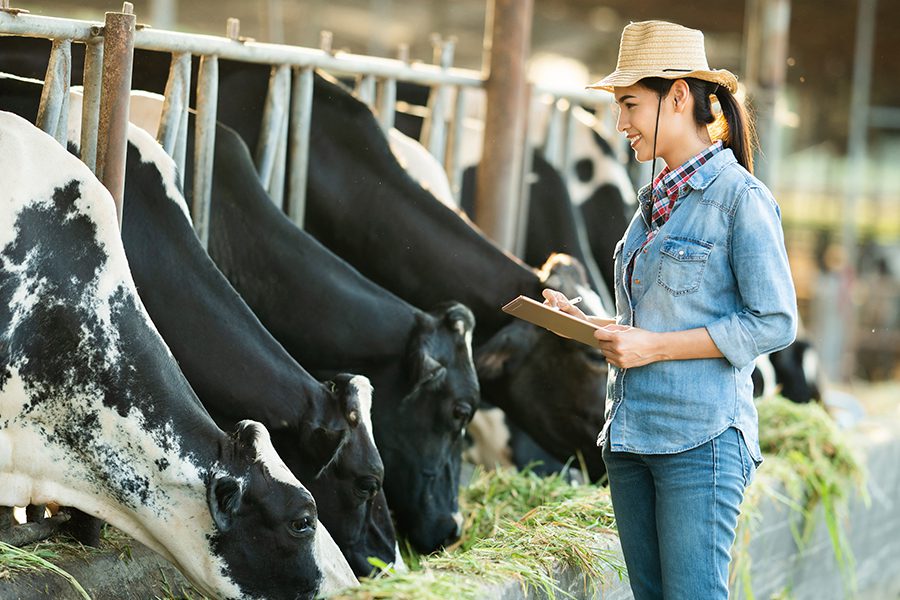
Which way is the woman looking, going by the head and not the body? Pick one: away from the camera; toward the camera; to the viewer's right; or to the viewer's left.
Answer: to the viewer's left

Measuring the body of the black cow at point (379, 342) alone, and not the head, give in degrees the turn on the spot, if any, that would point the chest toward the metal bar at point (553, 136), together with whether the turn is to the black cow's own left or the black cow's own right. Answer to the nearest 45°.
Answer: approximately 90° to the black cow's own left

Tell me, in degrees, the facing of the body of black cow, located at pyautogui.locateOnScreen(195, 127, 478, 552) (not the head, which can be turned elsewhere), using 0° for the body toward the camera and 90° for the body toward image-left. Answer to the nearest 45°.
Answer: approximately 270°

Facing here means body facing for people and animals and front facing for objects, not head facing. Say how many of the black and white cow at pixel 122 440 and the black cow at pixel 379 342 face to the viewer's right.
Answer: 2

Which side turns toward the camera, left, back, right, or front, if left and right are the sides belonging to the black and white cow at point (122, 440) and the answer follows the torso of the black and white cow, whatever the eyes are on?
right

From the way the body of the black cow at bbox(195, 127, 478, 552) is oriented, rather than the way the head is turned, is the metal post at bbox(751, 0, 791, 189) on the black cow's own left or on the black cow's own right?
on the black cow's own left

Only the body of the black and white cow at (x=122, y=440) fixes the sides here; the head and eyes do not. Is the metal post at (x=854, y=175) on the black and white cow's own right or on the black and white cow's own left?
on the black and white cow's own left

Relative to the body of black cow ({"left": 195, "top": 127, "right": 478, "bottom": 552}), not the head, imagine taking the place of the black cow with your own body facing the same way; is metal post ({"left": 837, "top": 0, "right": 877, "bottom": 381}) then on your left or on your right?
on your left
